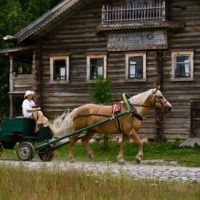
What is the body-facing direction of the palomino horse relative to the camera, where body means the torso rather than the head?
to the viewer's right

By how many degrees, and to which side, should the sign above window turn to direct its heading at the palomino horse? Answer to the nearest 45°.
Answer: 0° — it already faces it

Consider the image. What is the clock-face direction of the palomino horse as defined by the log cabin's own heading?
The palomino horse is roughly at 12 o'clock from the log cabin.

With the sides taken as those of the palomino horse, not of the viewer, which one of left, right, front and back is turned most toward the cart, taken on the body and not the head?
back

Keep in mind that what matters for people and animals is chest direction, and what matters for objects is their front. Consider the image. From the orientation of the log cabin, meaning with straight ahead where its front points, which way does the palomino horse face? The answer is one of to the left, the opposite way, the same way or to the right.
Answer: to the left

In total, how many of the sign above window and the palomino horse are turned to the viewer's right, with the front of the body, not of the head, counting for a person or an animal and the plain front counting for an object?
1

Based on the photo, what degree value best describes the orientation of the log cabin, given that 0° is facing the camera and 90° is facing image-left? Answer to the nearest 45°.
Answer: approximately 0°

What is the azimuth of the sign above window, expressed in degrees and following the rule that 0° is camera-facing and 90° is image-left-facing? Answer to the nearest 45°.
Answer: approximately 0°

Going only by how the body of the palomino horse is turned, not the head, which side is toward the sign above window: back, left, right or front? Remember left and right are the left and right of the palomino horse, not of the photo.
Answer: left

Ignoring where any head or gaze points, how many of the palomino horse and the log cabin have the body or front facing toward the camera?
1

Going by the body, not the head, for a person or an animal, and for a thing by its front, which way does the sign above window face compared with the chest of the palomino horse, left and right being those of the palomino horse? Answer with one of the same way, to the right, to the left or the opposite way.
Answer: to the right
